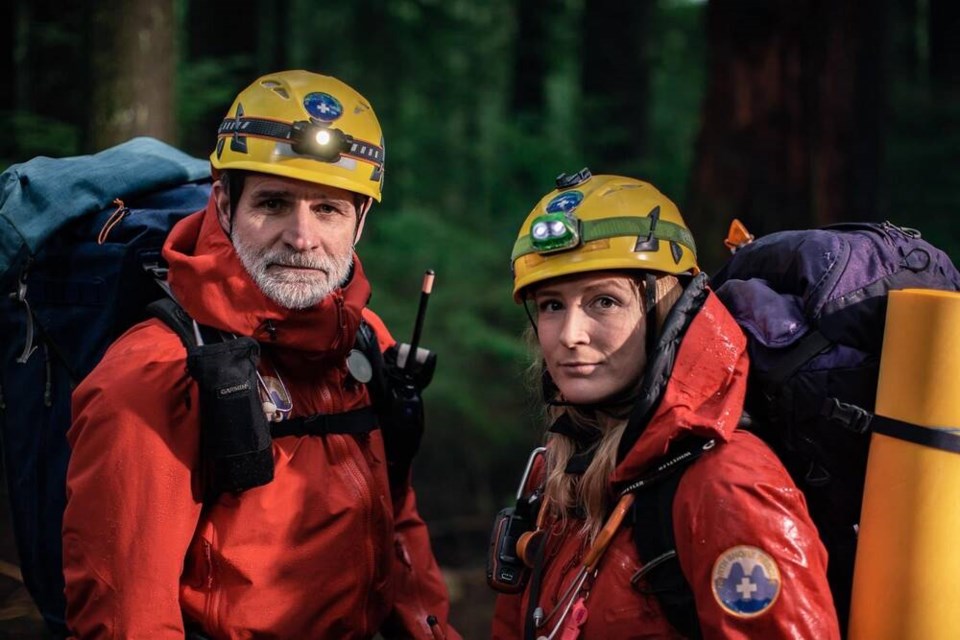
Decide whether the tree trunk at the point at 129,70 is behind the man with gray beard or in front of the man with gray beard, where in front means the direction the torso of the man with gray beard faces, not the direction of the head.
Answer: behind

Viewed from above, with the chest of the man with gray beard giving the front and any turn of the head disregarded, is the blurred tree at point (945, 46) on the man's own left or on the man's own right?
on the man's own left

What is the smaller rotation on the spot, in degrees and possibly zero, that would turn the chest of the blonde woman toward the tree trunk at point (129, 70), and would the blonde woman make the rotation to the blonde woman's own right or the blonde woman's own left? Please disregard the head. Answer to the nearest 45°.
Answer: approximately 90° to the blonde woman's own right

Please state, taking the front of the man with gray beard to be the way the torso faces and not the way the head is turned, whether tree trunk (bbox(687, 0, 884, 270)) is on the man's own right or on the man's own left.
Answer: on the man's own left

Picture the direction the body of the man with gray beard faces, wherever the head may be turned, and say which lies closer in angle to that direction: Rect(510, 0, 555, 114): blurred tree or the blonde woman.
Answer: the blonde woman

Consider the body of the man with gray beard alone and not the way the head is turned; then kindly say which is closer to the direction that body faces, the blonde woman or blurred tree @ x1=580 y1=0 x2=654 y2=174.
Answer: the blonde woman

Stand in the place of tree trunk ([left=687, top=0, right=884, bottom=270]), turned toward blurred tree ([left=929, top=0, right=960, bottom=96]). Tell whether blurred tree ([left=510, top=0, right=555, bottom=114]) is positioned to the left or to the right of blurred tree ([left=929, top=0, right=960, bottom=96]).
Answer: left

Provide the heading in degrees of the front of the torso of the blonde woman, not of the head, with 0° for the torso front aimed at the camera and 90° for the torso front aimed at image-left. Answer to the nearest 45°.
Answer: approximately 45°

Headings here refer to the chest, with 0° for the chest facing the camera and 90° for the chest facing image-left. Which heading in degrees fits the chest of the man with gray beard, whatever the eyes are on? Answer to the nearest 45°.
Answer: approximately 315°

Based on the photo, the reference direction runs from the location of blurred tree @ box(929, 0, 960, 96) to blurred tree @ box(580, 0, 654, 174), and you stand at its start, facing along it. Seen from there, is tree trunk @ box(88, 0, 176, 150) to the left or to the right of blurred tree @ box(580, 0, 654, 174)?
left

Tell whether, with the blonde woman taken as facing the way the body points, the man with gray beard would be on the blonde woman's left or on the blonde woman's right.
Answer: on the blonde woman's right
